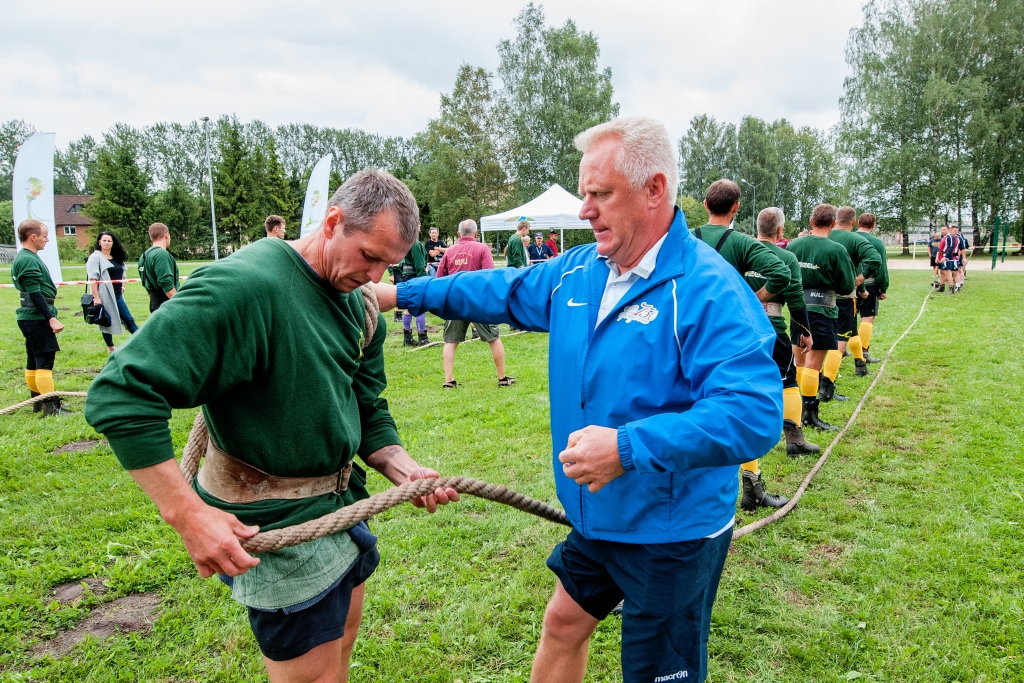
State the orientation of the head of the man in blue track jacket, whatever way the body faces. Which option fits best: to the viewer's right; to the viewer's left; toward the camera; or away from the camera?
to the viewer's left

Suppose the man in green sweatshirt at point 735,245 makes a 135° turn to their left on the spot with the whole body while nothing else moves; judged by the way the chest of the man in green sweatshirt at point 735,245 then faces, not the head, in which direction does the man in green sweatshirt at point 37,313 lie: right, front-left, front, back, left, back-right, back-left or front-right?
front

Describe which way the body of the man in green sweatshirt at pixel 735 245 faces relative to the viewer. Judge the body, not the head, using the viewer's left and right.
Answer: facing away from the viewer and to the right of the viewer

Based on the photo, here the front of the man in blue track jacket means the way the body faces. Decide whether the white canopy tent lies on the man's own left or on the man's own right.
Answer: on the man's own right

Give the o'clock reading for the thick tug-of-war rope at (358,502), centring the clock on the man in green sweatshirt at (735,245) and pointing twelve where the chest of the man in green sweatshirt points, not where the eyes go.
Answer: The thick tug-of-war rope is roughly at 5 o'clock from the man in green sweatshirt.

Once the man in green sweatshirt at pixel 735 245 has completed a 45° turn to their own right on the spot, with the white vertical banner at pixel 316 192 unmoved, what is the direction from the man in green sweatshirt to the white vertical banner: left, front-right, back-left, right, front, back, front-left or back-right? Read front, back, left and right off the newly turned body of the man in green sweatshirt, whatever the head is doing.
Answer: back-left

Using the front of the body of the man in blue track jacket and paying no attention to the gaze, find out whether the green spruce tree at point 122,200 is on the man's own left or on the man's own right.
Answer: on the man's own right

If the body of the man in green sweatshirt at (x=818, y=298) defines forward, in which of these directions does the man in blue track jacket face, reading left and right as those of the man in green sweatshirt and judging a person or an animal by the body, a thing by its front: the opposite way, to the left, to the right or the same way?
the opposite way

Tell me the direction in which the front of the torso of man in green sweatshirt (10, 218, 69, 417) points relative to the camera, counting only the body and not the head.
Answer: to the viewer's right

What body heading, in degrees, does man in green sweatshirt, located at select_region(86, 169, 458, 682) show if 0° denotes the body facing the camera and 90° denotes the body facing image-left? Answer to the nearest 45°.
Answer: approximately 315°

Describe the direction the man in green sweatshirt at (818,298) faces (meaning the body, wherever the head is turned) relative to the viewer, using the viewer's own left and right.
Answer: facing away from the viewer and to the right of the viewer

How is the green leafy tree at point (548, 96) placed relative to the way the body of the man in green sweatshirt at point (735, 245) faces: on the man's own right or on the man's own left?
on the man's own left

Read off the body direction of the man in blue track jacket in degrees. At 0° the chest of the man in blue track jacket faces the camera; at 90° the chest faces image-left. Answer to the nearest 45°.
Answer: approximately 45°
